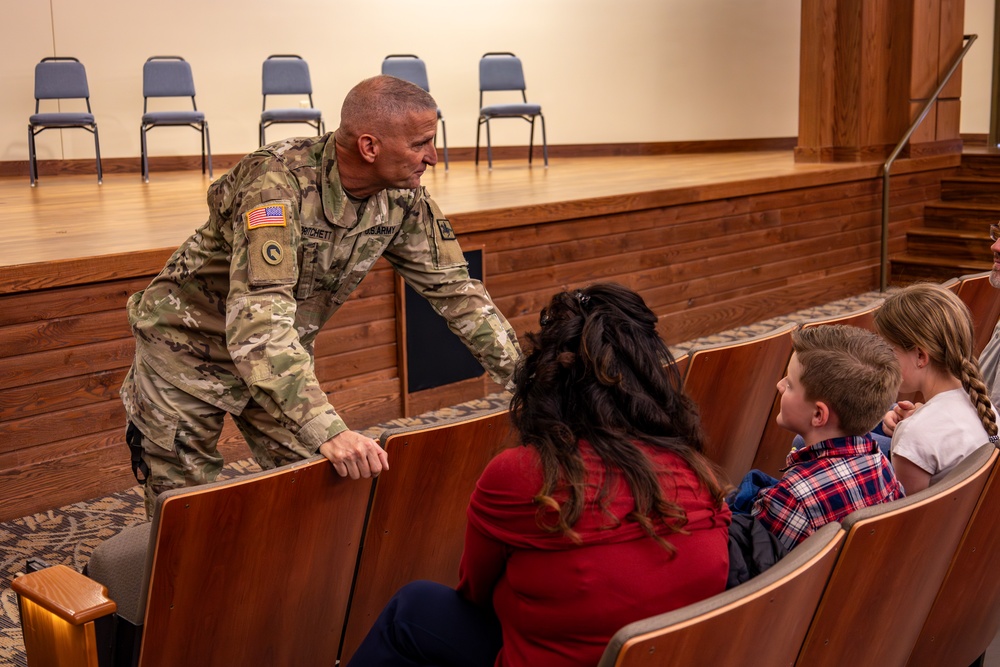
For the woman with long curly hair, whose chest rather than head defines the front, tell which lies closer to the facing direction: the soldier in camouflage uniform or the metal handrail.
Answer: the soldier in camouflage uniform

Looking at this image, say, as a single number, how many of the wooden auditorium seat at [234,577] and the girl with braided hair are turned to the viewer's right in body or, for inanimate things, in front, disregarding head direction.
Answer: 0

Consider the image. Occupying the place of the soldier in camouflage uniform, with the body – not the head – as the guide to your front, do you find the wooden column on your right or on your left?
on your left

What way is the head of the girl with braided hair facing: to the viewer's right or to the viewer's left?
to the viewer's left

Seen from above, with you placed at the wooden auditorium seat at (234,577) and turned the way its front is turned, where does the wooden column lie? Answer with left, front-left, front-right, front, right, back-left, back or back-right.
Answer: right

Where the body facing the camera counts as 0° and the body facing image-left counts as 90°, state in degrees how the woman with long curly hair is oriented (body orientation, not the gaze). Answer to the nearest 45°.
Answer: approximately 135°

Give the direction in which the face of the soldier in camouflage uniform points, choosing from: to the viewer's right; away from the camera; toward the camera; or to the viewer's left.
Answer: to the viewer's right

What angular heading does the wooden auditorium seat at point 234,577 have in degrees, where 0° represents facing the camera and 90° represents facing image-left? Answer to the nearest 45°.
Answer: approximately 135°

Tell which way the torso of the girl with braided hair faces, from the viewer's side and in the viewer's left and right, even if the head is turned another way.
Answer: facing away from the viewer and to the left of the viewer

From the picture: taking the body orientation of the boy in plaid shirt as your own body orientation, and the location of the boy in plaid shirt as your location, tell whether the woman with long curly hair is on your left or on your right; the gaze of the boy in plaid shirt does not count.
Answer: on your left

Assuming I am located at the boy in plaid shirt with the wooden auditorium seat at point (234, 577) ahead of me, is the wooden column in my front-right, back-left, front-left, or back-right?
back-right

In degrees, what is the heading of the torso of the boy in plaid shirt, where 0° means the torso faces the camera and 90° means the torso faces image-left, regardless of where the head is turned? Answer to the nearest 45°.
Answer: approximately 135°
